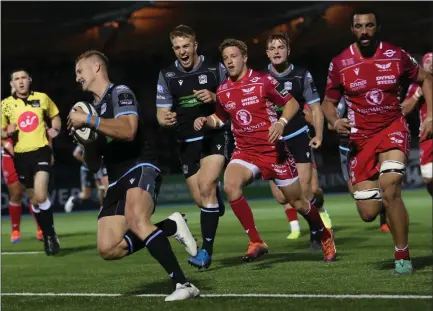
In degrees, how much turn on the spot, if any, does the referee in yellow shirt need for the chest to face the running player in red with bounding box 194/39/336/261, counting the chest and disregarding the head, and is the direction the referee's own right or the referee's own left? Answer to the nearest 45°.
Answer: approximately 45° to the referee's own left

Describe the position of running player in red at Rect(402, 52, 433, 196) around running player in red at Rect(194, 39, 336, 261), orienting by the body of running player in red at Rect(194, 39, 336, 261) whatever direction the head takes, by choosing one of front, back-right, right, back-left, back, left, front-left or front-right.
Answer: back

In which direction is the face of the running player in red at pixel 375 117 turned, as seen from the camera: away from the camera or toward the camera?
toward the camera

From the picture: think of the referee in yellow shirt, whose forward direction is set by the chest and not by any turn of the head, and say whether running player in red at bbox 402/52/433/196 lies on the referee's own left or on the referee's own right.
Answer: on the referee's own left

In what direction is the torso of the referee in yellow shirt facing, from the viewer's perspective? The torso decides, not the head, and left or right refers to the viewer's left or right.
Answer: facing the viewer

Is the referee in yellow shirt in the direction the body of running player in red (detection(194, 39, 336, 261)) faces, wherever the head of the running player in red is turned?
no

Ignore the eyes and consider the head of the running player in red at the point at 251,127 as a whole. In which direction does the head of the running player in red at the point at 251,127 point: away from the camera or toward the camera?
toward the camera

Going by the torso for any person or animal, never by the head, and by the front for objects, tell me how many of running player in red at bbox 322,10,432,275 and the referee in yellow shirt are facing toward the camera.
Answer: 2

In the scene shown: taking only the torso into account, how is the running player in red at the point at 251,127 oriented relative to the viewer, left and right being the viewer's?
facing the viewer and to the left of the viewer

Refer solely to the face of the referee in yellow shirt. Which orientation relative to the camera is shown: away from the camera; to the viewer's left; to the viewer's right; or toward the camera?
toward the camera
